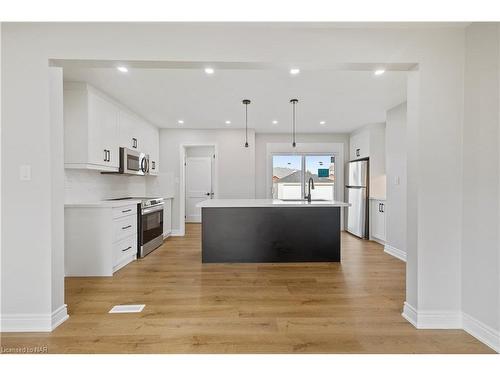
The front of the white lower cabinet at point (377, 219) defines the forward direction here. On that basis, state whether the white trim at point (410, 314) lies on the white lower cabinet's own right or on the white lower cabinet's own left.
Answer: on the white lower cabinet's own left

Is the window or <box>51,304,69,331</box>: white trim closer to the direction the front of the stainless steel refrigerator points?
the white trim

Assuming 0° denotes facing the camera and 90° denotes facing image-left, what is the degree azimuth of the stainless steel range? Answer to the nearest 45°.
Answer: approximately 315°

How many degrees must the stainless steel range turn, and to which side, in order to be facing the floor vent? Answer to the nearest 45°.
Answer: approximately 45° to its right

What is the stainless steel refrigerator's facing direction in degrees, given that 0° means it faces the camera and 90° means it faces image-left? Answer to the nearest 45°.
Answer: approximately 45°

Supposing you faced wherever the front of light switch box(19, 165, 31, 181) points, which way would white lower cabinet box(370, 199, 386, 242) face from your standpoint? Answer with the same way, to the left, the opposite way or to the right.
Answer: to the right

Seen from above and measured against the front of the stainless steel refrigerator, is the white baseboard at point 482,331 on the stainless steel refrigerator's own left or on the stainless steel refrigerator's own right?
on the stainless steel refrigerator's own left

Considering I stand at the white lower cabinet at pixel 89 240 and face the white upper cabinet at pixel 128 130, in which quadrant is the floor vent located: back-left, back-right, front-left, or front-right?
back-right

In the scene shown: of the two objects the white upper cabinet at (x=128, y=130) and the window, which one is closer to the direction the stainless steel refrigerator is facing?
the white upper cabinet

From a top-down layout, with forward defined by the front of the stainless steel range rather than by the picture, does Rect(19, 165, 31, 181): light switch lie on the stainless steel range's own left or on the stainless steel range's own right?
on the stainless steel range's own right

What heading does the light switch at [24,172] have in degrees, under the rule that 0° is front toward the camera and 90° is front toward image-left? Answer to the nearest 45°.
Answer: approximately 0°

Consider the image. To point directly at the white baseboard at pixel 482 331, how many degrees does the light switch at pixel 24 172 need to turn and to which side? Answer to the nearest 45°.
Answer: approximately 45° to its left
